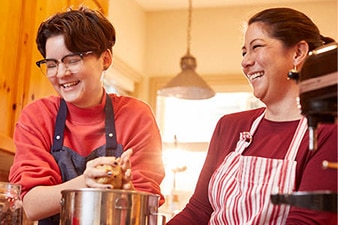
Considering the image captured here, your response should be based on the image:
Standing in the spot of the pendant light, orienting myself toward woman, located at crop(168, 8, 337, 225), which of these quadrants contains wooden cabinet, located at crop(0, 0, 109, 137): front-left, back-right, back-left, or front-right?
front-right

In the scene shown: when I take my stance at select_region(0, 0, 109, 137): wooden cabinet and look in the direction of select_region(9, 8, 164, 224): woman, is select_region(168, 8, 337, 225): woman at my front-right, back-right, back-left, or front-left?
front-left

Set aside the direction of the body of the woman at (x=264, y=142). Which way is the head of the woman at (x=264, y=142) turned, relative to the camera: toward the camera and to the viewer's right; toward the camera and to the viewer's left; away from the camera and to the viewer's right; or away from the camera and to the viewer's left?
toward the camera and to the viewer's left

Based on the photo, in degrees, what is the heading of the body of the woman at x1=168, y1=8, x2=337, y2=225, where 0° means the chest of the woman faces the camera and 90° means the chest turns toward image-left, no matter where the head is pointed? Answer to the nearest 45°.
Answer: approximately 45°

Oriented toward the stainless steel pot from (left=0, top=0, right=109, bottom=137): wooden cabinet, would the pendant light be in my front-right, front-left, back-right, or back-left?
back-left

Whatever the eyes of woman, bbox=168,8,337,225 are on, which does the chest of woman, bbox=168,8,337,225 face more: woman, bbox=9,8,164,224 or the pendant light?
the woman

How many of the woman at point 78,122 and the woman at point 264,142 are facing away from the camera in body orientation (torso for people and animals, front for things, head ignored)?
0

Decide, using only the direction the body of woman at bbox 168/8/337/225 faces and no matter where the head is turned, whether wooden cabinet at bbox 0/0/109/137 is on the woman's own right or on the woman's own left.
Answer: on the woman's own right

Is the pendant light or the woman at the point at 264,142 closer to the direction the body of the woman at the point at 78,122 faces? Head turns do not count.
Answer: the woman

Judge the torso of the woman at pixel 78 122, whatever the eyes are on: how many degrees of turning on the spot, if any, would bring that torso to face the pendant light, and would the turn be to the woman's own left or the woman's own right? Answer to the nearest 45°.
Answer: approximately 180°

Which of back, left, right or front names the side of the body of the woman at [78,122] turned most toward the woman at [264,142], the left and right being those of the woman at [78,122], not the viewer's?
left

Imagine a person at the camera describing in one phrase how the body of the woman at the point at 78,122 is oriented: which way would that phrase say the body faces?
toward the camera
